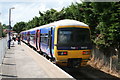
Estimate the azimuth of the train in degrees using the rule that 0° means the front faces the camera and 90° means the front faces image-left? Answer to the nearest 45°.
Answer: approximately 315°
